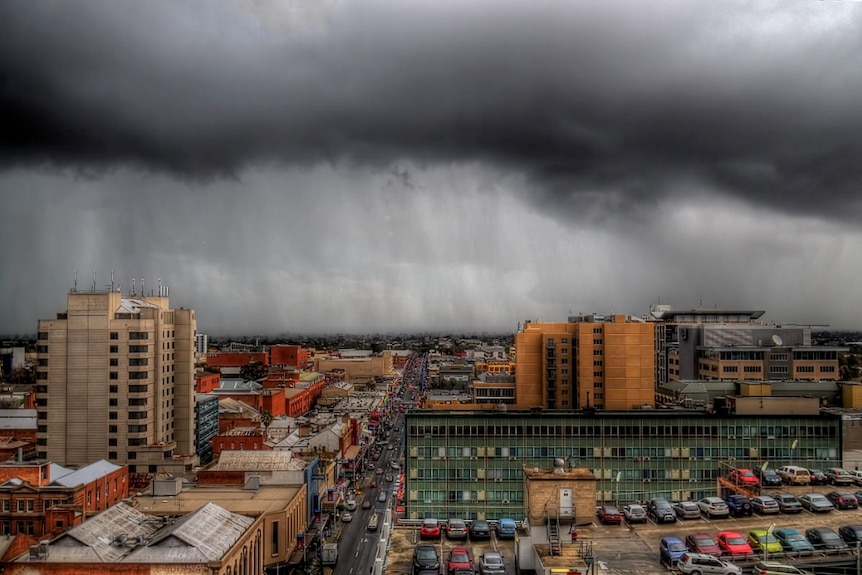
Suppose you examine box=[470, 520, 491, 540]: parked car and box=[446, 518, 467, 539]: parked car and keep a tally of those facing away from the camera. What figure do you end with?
2

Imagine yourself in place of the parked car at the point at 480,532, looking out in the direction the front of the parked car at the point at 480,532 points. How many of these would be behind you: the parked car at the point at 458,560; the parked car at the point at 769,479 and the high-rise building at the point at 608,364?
1

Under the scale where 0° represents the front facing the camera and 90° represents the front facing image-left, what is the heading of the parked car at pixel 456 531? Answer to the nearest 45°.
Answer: approximately 180°

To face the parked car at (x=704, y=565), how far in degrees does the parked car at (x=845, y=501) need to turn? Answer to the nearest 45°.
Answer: approximately 135° to its left

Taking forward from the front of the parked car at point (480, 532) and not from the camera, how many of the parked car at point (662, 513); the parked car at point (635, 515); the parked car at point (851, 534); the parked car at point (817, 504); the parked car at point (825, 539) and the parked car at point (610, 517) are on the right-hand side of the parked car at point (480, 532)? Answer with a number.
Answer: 6

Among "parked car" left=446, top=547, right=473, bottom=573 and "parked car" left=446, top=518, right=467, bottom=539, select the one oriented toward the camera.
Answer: "parked car" left=446, top=547, right=473, bottom=573

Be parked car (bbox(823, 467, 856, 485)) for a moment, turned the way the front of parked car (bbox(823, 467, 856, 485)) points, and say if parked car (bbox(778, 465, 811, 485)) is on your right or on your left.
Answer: on your left

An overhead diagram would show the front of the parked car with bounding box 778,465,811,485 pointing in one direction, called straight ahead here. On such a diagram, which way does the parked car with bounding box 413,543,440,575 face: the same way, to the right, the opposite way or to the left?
the opposite way

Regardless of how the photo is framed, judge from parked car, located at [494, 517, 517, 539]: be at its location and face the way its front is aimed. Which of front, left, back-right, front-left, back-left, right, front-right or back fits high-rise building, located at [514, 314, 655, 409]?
front

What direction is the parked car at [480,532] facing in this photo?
away from the camera
